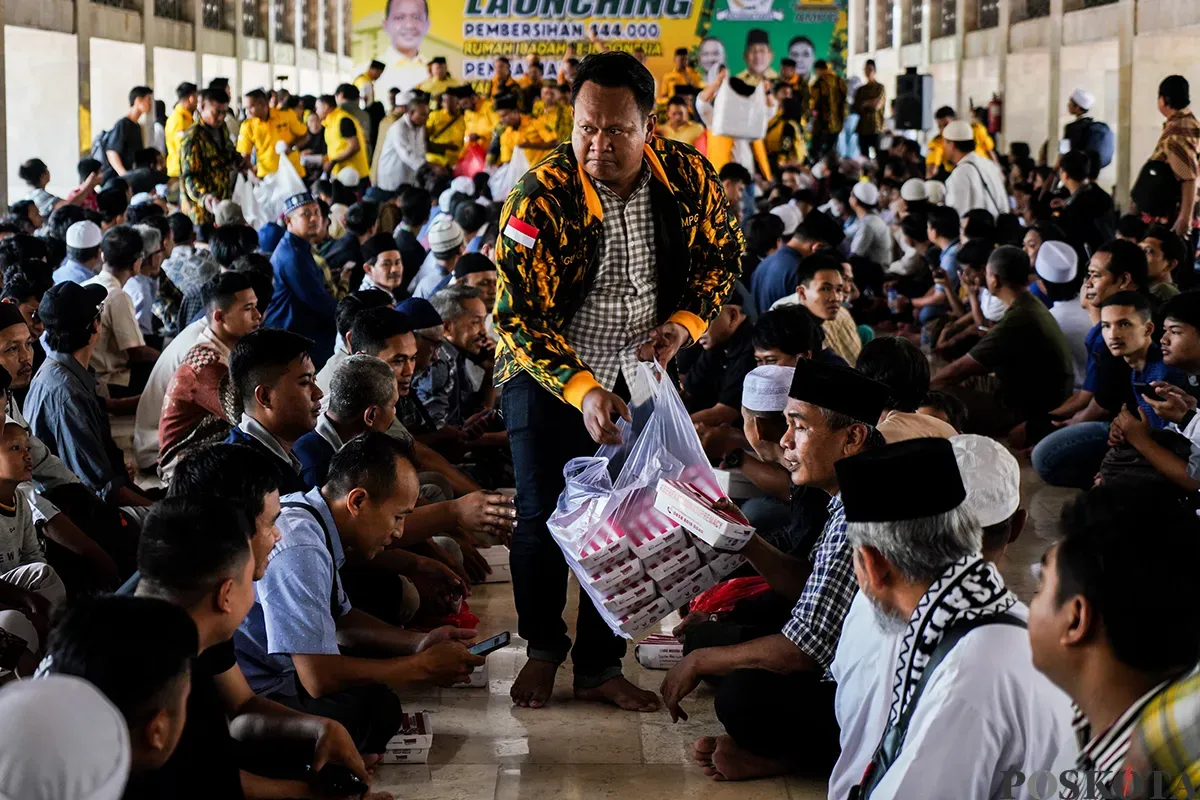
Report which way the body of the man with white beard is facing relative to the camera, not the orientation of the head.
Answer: to the viewer's left

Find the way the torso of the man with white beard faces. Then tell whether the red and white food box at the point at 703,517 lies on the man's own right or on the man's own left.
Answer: on the man's own right

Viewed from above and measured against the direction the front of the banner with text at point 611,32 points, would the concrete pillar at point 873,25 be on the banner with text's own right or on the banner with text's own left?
on the banner with text's own left

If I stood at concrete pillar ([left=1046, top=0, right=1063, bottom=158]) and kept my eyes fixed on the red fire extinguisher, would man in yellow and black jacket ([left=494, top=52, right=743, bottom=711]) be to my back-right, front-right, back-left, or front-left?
back-left

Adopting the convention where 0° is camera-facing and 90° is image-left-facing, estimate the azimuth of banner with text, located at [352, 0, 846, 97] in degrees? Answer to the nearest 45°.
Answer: approximately 0°

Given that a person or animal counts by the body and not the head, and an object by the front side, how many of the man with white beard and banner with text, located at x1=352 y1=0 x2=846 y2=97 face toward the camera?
1

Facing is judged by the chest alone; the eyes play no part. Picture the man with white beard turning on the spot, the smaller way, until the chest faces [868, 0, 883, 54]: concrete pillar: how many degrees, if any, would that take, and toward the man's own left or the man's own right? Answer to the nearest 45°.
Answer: approximately 90° to the man's own right

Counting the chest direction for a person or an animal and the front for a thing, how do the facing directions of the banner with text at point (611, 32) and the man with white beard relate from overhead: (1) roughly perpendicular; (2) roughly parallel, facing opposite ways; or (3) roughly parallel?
roughly perpendicular

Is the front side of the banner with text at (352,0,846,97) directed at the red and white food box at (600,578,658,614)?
yes
